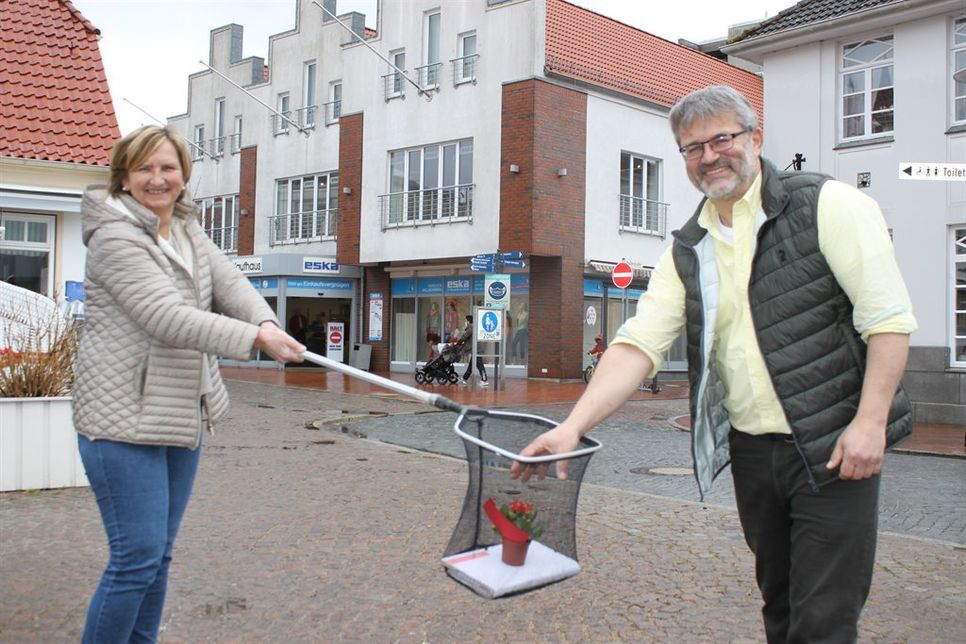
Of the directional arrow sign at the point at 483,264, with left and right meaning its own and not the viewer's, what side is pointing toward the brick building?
back

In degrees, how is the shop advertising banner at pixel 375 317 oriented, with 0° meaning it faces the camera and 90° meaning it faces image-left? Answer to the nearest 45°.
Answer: approximately 0°

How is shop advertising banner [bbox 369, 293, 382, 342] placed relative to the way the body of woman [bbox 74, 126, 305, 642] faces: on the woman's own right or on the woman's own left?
on the woman's own left

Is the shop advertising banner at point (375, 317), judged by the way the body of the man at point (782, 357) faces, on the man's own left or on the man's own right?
on the man's own right

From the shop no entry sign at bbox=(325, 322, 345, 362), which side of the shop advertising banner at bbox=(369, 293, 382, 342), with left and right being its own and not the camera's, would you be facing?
right

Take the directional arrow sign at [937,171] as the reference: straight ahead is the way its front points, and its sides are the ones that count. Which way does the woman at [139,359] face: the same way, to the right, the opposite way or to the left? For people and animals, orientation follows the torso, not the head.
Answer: to the left

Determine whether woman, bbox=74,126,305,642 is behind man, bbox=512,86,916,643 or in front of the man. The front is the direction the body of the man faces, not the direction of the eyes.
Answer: in front

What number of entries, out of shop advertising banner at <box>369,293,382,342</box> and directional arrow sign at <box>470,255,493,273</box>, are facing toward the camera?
2

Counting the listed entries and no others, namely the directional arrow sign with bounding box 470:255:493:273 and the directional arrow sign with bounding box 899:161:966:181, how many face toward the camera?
2

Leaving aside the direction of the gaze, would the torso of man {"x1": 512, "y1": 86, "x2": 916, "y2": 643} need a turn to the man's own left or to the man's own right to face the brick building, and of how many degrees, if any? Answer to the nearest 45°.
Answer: approximately 135° to the man's own right

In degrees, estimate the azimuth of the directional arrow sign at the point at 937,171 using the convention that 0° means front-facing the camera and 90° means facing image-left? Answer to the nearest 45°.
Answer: approximately 0°

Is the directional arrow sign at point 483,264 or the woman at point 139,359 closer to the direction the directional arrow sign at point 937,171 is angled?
the woman
